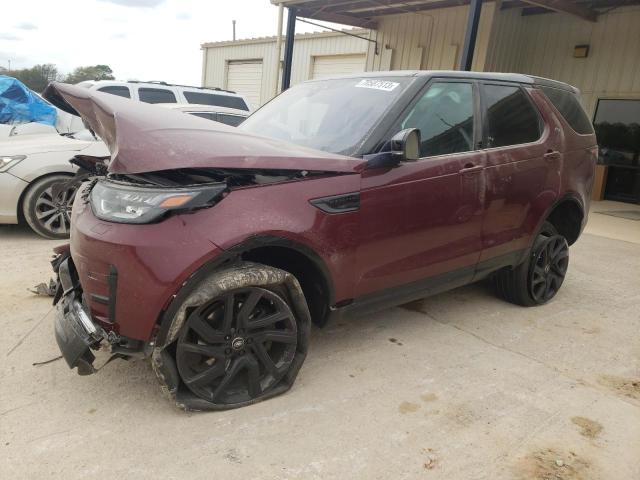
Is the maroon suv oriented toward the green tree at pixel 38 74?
no

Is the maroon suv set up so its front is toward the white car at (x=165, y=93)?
no

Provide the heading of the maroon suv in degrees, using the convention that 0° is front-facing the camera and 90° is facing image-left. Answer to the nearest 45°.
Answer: approximately 45°

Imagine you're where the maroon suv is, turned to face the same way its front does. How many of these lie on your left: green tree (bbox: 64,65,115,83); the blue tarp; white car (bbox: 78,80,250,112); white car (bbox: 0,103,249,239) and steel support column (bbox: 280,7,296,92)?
0

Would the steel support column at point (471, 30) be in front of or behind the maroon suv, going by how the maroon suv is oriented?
behind

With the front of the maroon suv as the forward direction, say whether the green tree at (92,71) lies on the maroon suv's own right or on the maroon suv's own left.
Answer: on the maroon suv's own right

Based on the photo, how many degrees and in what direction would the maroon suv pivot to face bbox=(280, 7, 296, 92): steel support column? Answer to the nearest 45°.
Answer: approximately 135° to its right

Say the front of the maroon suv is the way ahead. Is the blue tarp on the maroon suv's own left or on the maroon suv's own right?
on the maroon suv's own right

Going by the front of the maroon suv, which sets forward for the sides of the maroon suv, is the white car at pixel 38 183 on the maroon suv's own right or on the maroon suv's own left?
on the maroon suv's own right

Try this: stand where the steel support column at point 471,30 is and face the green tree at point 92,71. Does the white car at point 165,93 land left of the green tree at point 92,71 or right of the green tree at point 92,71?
left
